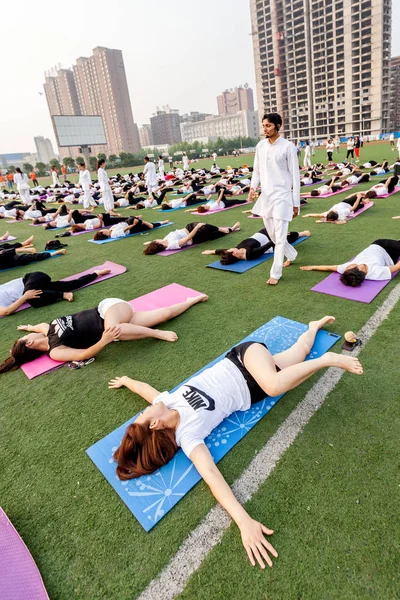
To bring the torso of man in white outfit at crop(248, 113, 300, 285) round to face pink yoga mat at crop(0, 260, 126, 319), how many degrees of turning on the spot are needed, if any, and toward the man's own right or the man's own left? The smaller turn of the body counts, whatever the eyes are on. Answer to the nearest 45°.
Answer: approximately 45° to the man's own right

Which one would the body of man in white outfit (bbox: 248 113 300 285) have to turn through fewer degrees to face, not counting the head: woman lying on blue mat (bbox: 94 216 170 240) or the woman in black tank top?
the woman in black tank top

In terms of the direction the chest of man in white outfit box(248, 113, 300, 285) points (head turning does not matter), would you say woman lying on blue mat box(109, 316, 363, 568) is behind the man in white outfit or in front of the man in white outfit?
in front

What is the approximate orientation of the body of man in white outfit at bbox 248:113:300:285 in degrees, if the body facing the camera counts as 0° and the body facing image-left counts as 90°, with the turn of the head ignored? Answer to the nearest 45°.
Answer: approximately 45°

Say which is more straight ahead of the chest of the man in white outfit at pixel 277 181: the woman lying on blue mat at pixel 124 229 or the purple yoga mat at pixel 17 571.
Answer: the purple yoga mat

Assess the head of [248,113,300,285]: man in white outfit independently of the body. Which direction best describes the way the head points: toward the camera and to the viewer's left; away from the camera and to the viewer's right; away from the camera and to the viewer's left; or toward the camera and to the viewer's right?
toward the camera and to the viewer's left

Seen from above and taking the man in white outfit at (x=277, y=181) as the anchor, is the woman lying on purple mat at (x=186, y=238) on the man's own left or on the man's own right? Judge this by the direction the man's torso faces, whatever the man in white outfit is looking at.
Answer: on the man's own right
